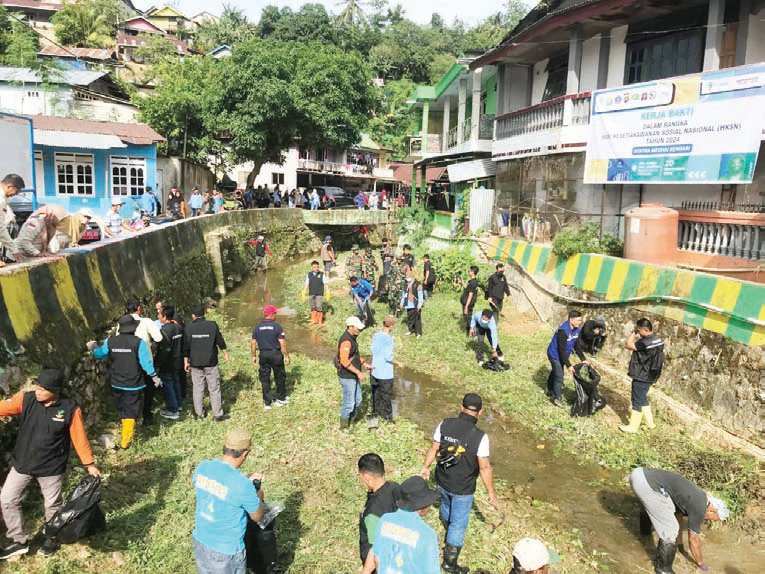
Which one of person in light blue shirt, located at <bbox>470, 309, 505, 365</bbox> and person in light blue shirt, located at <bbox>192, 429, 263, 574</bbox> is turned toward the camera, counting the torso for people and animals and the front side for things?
person in light blue shirt, located at <bbox>470, 309, 505, 365</bbox>

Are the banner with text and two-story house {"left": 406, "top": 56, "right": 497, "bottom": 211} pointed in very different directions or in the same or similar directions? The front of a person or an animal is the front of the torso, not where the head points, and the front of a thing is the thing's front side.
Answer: same or similar directions

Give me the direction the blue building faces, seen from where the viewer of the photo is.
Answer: facing the viewer and to the right of the viewer

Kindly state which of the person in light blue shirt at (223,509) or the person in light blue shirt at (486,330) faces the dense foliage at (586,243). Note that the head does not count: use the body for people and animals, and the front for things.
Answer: the person in light blue shirt at (223,509)

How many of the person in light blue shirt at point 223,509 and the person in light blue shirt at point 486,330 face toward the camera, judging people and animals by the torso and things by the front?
1

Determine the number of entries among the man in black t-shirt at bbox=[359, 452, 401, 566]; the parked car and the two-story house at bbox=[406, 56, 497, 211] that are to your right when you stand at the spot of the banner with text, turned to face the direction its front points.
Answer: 2

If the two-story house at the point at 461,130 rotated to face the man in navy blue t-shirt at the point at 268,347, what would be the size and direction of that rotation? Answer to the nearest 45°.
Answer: approximately 45° to its left

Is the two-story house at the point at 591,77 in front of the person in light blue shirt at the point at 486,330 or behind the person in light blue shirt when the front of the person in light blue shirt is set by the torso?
behind

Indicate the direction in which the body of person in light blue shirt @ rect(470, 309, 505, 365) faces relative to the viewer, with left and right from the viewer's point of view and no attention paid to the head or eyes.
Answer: facing the viewer

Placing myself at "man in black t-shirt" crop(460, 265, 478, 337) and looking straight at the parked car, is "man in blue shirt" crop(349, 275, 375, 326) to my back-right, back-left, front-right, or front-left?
front-left

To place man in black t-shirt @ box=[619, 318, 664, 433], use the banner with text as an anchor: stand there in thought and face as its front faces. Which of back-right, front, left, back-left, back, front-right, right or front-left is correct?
front-left

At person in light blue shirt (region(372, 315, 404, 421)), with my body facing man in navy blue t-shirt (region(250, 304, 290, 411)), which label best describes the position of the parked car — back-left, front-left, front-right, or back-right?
front-right

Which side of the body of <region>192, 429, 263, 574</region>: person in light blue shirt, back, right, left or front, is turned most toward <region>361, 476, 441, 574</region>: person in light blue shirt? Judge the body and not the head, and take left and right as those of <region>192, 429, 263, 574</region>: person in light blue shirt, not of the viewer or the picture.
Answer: right

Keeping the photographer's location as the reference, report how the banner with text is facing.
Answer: facing the viewer and to the left of the viewer

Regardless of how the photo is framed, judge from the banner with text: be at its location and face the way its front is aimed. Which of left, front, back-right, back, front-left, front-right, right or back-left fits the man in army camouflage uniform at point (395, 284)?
front-right

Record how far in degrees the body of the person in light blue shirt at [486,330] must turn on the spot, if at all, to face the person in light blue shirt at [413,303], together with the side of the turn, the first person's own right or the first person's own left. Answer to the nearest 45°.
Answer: approximately 135° to the first person's own right
